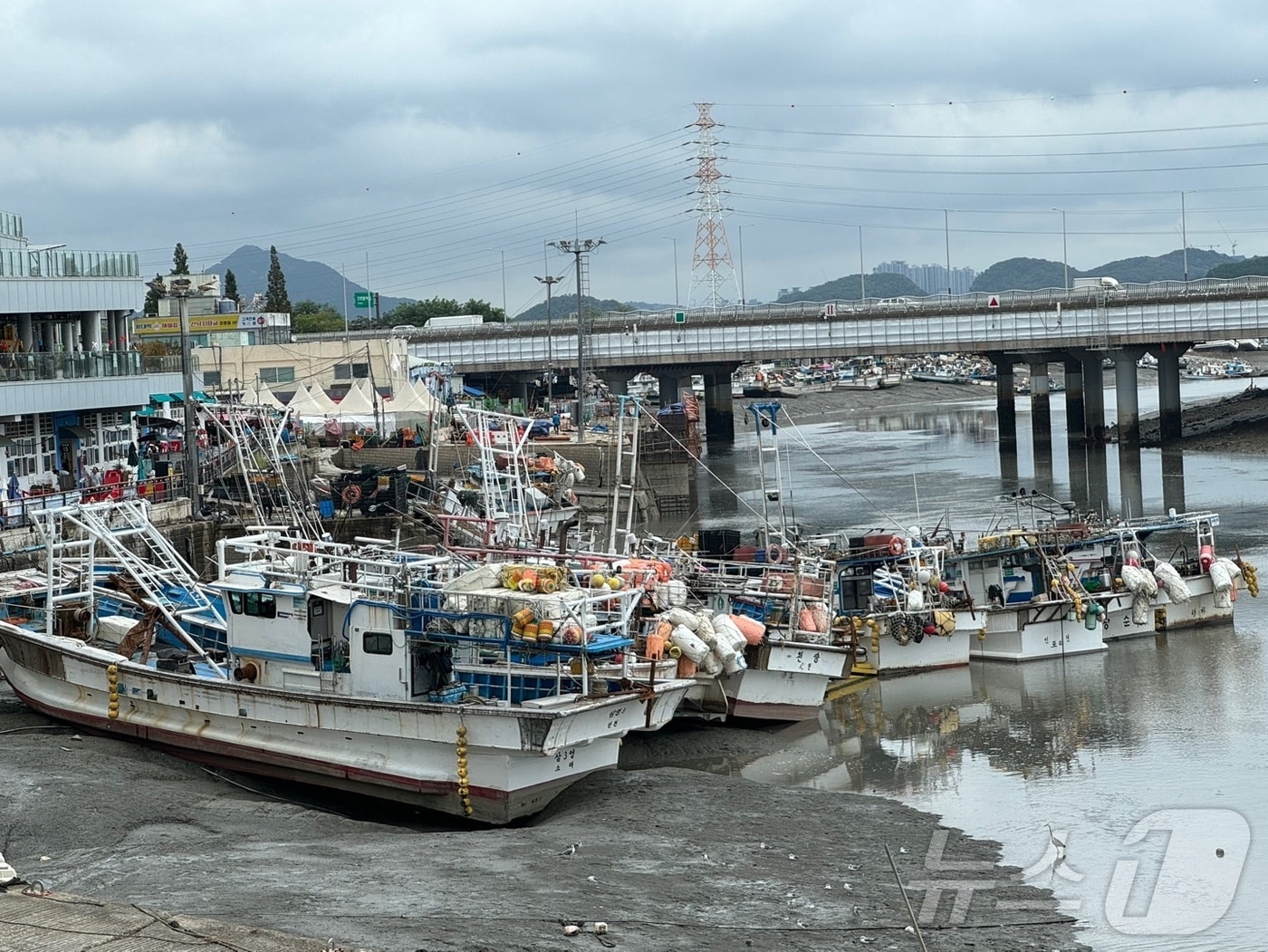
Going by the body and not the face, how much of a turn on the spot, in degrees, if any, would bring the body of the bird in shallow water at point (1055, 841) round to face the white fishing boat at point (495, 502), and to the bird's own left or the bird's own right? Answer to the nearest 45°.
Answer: approximately 45° to the bird's own right

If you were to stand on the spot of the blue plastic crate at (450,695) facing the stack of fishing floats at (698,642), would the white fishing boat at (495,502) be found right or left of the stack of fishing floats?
left

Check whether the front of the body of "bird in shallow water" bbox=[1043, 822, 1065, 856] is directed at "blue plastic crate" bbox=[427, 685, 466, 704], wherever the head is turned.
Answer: yes

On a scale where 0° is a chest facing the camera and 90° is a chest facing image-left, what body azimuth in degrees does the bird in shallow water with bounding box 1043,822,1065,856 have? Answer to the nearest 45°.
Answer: approximately 90°

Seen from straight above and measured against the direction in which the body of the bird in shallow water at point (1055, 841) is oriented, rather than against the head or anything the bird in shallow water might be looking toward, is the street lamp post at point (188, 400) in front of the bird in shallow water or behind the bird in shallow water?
in front
